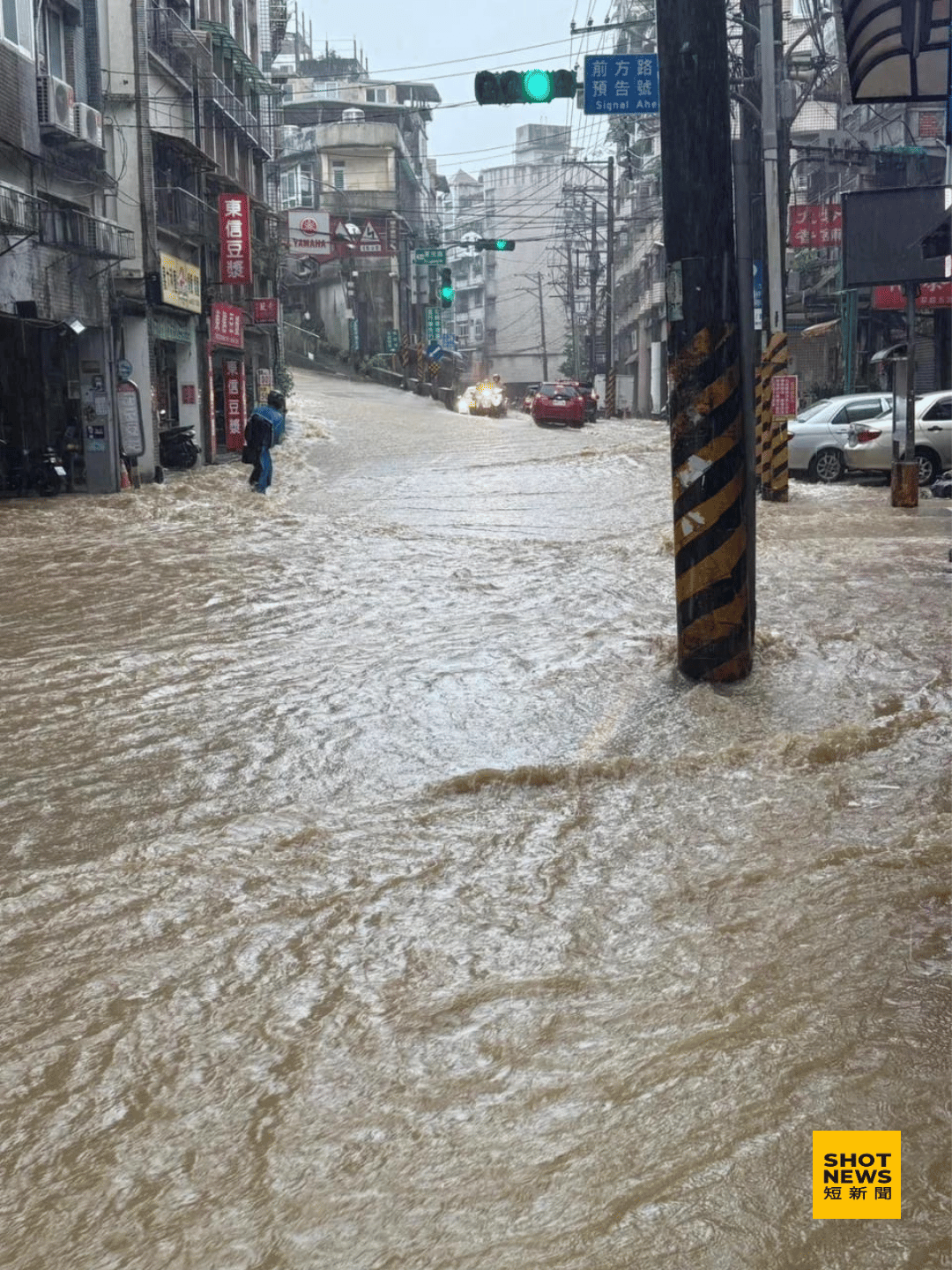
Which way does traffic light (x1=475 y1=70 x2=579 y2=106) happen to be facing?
toward the camera

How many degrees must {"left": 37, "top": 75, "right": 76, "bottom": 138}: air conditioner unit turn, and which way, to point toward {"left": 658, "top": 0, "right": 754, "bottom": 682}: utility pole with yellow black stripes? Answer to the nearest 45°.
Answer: approximately 45° to its right

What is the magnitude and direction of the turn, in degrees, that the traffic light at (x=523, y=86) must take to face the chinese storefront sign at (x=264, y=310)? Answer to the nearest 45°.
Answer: approximately 180°

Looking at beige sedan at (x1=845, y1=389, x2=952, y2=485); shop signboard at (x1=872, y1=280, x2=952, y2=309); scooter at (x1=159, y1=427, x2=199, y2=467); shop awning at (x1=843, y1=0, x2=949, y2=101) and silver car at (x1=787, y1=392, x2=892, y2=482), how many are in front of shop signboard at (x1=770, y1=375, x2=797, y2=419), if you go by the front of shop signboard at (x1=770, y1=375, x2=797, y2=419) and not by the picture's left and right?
1

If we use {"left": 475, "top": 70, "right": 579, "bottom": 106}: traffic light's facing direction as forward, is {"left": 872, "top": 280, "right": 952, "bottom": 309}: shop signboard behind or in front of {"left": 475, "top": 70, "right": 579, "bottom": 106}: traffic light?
behind

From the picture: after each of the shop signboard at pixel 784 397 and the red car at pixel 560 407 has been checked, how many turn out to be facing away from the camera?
1

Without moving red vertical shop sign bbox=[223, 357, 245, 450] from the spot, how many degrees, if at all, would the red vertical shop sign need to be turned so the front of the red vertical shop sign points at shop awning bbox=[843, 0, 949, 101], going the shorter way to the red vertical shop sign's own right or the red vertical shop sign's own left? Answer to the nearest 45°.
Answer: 0° — it already faces it

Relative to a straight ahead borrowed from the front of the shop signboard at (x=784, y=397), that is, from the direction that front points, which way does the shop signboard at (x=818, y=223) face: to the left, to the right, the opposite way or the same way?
the same way

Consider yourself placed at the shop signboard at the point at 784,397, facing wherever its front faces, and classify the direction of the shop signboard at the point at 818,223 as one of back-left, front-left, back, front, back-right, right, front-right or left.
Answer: back

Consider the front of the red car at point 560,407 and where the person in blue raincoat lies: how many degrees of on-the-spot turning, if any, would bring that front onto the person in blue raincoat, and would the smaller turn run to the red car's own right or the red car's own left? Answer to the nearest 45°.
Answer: approximately 180°

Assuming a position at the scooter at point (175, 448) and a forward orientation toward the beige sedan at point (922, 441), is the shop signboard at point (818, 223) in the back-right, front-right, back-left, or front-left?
front-left

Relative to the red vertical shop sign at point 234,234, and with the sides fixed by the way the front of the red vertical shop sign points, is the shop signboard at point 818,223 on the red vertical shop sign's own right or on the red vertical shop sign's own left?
on the red vertical shop sign's own left

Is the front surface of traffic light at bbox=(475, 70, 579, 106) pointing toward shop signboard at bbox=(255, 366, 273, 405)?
no

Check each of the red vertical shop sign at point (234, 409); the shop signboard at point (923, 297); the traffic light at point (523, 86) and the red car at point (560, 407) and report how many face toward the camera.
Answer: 3

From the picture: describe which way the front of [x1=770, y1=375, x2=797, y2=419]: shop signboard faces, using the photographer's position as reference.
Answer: facing the viewer

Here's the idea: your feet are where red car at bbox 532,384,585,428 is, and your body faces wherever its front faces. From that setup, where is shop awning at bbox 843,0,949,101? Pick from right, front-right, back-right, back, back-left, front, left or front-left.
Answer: back

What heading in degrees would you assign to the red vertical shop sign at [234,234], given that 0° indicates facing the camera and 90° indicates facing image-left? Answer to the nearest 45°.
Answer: approximately 0°

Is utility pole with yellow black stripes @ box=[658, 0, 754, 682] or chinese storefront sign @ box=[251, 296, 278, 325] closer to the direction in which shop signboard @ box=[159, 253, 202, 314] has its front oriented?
the utility pole with yellow black stripes

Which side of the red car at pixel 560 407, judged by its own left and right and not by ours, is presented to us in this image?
back

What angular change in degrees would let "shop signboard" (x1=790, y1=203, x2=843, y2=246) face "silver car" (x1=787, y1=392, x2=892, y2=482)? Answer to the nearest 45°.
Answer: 0° — it already faces it

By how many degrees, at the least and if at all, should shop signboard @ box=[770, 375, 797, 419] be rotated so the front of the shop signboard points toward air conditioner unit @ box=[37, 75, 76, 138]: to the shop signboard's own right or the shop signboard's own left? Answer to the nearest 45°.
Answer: approximately 90° to the shop signboard's own right
